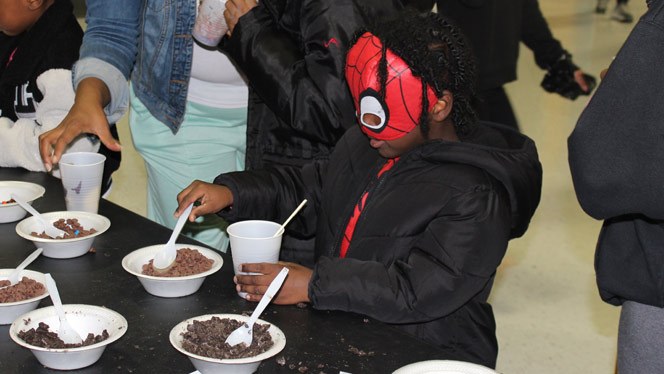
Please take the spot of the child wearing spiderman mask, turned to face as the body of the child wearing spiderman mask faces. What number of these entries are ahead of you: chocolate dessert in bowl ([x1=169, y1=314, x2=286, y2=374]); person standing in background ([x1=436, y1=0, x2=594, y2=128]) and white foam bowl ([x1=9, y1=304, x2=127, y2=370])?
2

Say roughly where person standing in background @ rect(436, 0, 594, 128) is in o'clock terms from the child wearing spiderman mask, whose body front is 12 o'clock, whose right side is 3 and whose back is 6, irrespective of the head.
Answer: The person standing in background is roughly at 5 o'clock from the child wearing spiderman mask.

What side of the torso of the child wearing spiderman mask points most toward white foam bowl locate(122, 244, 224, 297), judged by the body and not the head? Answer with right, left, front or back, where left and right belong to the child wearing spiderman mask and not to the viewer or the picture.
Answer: front

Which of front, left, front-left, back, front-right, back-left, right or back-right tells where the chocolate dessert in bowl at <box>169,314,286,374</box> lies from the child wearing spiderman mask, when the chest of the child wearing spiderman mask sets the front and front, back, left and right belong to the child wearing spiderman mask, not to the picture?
front

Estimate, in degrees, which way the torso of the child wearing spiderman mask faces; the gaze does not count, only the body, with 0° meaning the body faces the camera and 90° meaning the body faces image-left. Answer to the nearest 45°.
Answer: approximately 45°

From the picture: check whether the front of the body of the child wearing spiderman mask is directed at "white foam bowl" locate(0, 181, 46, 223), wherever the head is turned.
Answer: no

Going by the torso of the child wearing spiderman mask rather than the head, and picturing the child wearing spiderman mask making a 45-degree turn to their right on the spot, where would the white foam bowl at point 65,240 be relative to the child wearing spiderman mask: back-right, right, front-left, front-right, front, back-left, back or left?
front

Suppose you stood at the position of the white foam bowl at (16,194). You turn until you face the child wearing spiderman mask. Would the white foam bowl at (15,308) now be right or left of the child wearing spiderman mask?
right

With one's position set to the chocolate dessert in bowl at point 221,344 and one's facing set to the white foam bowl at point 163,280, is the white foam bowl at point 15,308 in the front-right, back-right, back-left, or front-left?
front-left

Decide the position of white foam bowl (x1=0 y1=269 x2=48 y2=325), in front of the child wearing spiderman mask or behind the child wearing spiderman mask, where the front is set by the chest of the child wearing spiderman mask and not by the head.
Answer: in front

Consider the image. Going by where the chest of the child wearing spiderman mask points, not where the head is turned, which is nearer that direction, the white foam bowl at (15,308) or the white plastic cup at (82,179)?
the white foam bowl

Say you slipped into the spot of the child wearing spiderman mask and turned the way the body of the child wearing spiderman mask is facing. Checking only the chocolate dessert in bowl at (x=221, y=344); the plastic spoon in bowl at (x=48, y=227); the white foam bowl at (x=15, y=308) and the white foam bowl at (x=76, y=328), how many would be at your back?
0

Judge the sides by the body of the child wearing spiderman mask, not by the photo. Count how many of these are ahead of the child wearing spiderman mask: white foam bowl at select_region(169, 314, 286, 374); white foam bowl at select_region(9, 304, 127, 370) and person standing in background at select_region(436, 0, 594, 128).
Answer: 2

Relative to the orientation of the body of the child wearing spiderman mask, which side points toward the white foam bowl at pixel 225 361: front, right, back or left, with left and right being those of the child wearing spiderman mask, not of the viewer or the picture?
front

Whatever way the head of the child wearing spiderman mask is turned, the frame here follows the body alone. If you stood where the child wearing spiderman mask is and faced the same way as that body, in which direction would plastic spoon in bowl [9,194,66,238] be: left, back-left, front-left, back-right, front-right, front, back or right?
front-right

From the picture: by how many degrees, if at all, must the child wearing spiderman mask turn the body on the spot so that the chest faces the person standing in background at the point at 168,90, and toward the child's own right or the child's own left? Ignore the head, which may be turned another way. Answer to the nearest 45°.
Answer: approximately 90° to the child's own right

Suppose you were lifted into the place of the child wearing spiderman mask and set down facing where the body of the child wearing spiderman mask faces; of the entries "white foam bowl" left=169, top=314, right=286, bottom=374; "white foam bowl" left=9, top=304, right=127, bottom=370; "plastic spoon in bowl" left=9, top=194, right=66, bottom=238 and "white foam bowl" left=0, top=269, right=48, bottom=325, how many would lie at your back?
0
